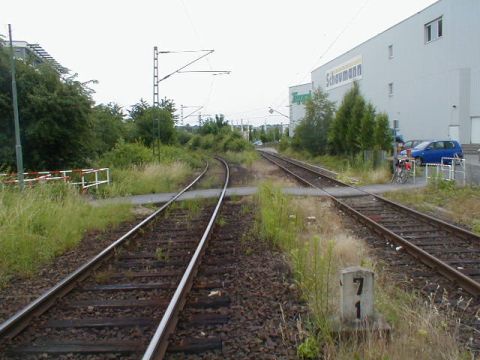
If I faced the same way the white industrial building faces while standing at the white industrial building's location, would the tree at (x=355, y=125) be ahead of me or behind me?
ahead

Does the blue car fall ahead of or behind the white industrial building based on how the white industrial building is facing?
ahead

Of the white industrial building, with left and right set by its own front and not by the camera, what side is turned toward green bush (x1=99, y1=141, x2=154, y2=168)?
front

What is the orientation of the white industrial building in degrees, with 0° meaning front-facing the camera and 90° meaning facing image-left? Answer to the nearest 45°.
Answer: approximately 45°

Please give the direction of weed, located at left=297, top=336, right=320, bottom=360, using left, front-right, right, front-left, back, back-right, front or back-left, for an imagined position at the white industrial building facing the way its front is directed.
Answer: front-left

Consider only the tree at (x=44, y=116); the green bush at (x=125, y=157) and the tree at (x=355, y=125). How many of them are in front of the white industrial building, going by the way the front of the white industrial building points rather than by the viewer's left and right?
3

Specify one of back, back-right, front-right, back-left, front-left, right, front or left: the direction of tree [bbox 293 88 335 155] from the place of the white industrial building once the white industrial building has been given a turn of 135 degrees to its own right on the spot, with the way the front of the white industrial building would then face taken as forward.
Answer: left

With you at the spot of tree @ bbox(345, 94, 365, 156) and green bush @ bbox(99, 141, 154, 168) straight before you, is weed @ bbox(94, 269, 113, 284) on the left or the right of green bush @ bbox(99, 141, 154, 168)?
left

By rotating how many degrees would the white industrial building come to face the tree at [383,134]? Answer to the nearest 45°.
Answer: approximately 45° to its left

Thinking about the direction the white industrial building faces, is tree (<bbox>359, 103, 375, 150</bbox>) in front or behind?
in front

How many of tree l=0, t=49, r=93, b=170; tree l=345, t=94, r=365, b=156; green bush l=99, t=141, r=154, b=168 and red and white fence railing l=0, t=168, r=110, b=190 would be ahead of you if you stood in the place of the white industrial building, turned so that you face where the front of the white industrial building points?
4

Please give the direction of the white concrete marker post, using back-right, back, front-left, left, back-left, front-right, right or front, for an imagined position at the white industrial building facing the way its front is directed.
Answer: front-left

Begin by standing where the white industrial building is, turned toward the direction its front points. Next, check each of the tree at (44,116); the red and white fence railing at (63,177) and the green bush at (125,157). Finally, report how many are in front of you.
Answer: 3
